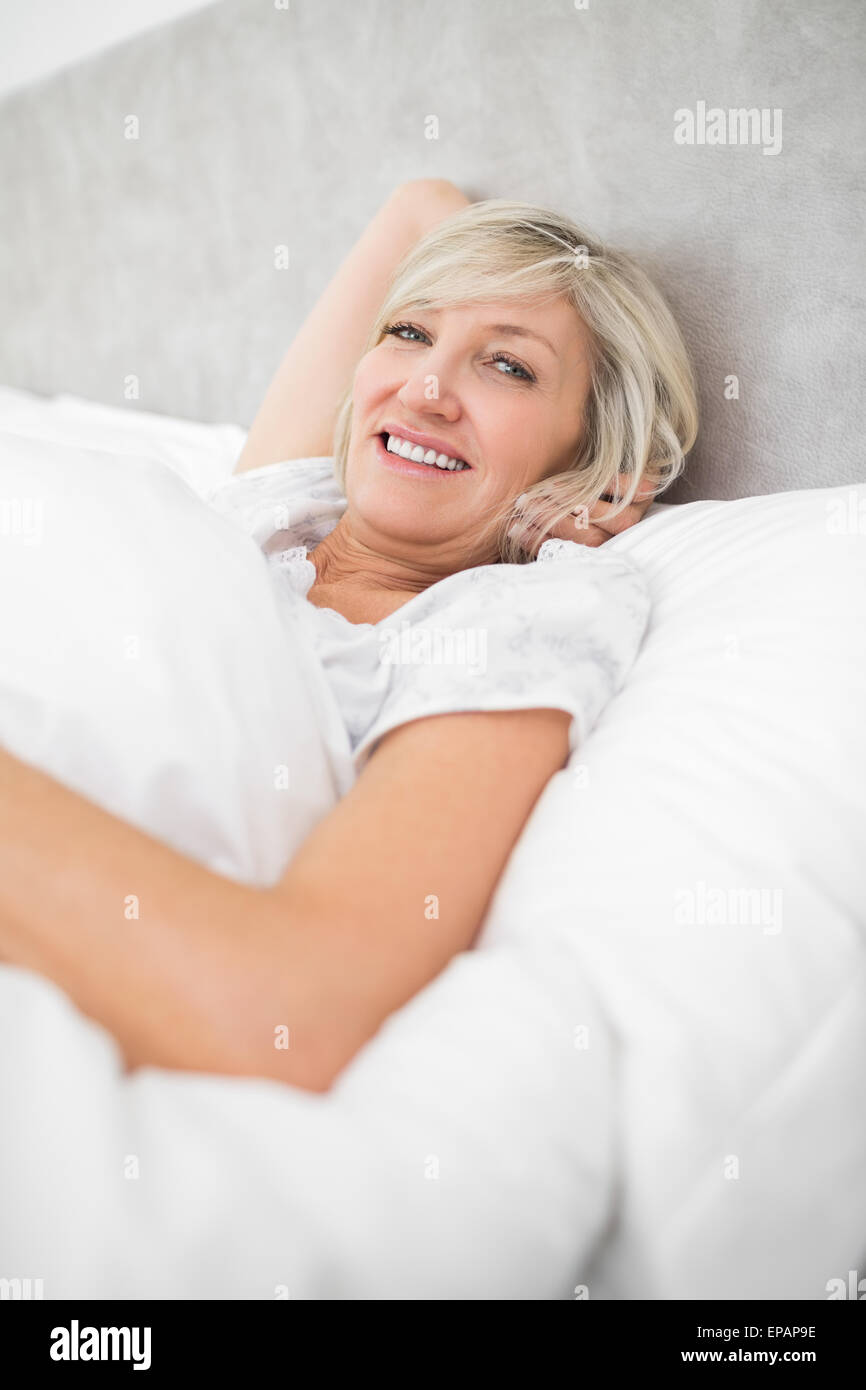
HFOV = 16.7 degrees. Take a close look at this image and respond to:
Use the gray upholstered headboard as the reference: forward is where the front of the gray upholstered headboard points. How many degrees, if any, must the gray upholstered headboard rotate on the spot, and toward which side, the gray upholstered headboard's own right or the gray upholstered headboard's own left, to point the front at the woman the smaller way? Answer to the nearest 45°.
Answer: approximately 45° to the gray upholstered headboard's own left

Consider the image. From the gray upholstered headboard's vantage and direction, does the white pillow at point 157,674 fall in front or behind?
in front

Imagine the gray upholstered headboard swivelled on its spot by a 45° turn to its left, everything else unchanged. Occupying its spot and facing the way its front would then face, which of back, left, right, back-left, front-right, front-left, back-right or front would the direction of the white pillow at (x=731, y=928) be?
front

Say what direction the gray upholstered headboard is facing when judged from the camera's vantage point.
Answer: facing the viewer and to the left of the viewer
